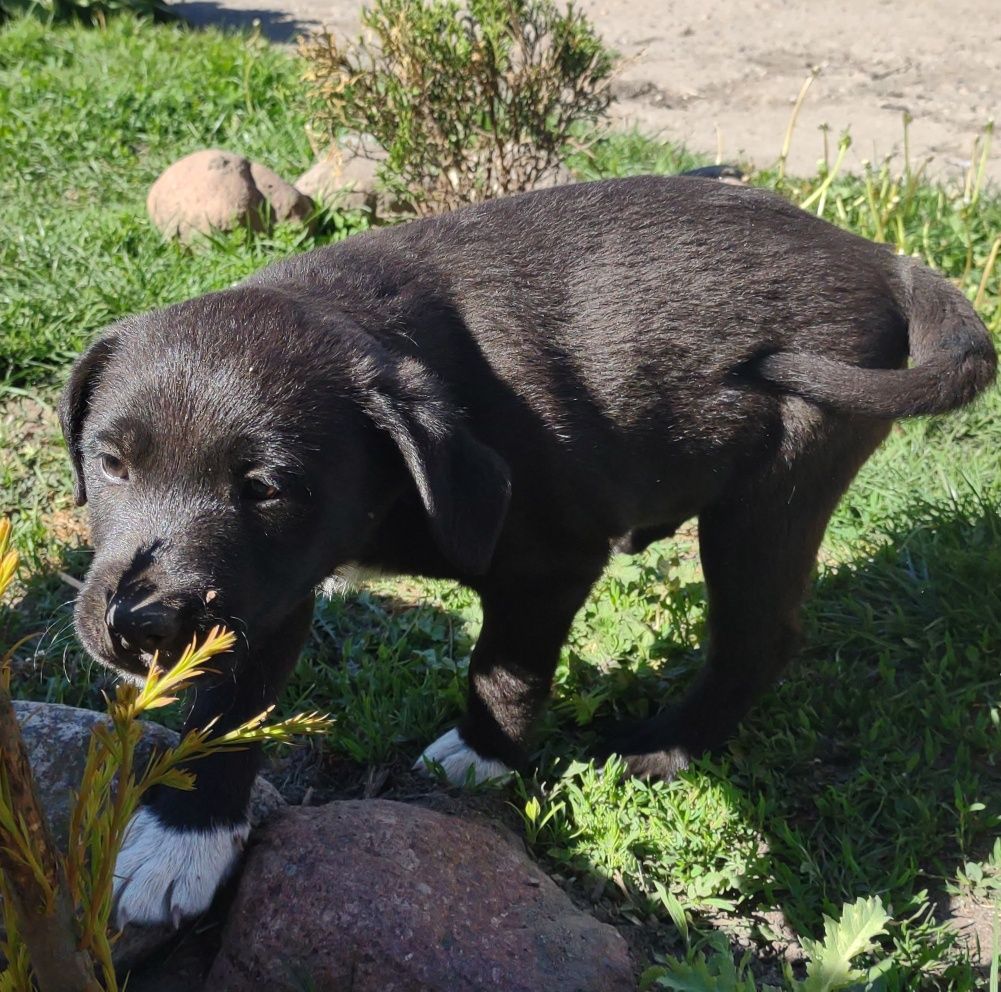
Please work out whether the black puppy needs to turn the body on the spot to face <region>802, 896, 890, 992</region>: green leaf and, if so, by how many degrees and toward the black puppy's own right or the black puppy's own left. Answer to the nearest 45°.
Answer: approximately 90° to the black puppy's own left

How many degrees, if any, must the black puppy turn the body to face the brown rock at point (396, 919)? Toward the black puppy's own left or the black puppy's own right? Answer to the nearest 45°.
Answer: approximately 45° to the black puppy's own left

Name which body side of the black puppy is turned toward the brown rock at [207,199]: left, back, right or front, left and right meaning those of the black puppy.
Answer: right

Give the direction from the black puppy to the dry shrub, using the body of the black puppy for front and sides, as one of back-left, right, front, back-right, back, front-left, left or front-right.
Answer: back-right

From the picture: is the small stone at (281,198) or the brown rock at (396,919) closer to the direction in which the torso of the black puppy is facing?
the brown rock

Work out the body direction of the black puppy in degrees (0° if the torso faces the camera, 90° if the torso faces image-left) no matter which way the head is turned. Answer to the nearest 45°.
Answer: approximately 45°

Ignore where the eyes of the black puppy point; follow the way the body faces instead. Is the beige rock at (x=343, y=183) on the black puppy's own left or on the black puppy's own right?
on the black puppy's own right

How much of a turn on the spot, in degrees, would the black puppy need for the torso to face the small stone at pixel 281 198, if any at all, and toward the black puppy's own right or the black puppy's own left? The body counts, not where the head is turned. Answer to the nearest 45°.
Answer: approximately 135° to the black puppy's own right
